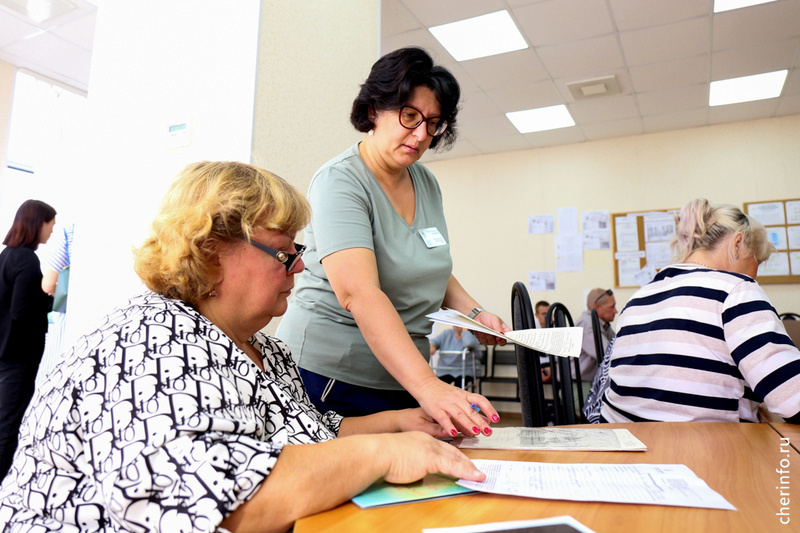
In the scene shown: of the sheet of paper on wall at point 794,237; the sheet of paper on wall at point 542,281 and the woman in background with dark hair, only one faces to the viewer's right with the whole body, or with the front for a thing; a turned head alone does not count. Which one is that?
the woman in background with dark hair

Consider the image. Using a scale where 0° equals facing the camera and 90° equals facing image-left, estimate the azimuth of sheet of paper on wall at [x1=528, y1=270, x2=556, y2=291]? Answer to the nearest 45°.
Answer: approximately 0°

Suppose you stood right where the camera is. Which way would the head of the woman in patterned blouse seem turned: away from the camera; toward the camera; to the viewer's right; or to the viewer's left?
to the viewer's right

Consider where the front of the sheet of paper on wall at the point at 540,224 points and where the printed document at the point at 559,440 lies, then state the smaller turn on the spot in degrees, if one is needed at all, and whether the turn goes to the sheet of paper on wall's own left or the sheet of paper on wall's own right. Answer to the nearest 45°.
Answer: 0° — it already faces it

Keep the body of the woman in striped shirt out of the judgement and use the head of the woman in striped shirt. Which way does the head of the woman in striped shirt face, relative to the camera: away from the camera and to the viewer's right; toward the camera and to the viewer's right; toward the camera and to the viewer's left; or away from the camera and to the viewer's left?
away from the camera and to the viewer's right

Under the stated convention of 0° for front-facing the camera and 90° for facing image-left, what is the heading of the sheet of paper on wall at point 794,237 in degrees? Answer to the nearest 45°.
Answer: approximately 0°

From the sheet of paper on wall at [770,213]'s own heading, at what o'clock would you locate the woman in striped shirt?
The woman in striped shirt is roughly at 12 o'clock from the sheet of paper on wall.

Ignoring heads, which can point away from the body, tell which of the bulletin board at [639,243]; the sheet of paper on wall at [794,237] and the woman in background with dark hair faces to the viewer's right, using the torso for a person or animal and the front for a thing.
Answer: the woman in background with dark hair
